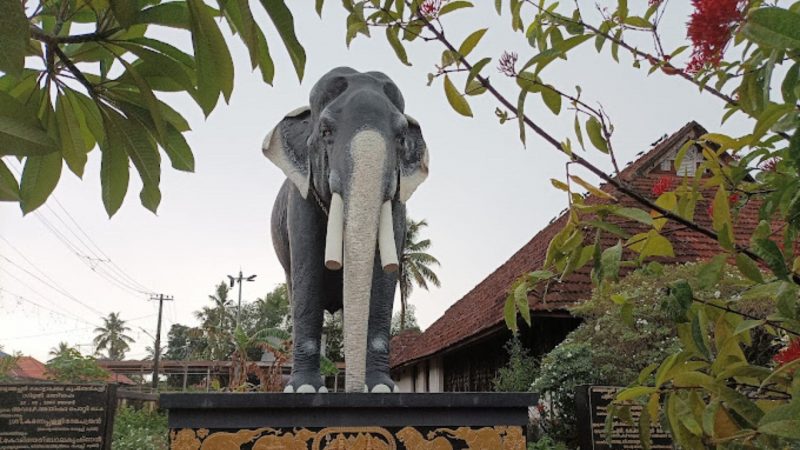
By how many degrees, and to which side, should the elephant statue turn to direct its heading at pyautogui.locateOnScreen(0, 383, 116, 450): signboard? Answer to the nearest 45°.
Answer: approximately 135° to its right

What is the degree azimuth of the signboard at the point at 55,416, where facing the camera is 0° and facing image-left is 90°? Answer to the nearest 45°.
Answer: approximately 0°

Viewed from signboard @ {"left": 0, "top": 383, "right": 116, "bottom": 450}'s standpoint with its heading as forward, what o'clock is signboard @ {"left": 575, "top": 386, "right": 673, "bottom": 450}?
signboard @ {"left": 575, "top": 386, "right": 673, "bottom": 450} is roughly at 10 o'clock from signboard @ {"left": 0, "top": 383, "right": 116, "bottom": 450}.

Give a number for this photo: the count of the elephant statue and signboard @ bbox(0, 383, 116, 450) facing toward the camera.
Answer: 2

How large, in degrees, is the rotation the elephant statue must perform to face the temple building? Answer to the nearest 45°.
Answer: approximately 180°

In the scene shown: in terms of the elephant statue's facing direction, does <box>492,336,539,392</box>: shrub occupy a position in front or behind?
behind

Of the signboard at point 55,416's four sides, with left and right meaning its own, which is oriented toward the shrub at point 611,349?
left

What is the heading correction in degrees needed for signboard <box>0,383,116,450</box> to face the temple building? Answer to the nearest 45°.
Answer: approximately 90° to its left

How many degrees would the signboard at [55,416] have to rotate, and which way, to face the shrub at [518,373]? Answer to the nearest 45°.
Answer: approximately 90° to its left
